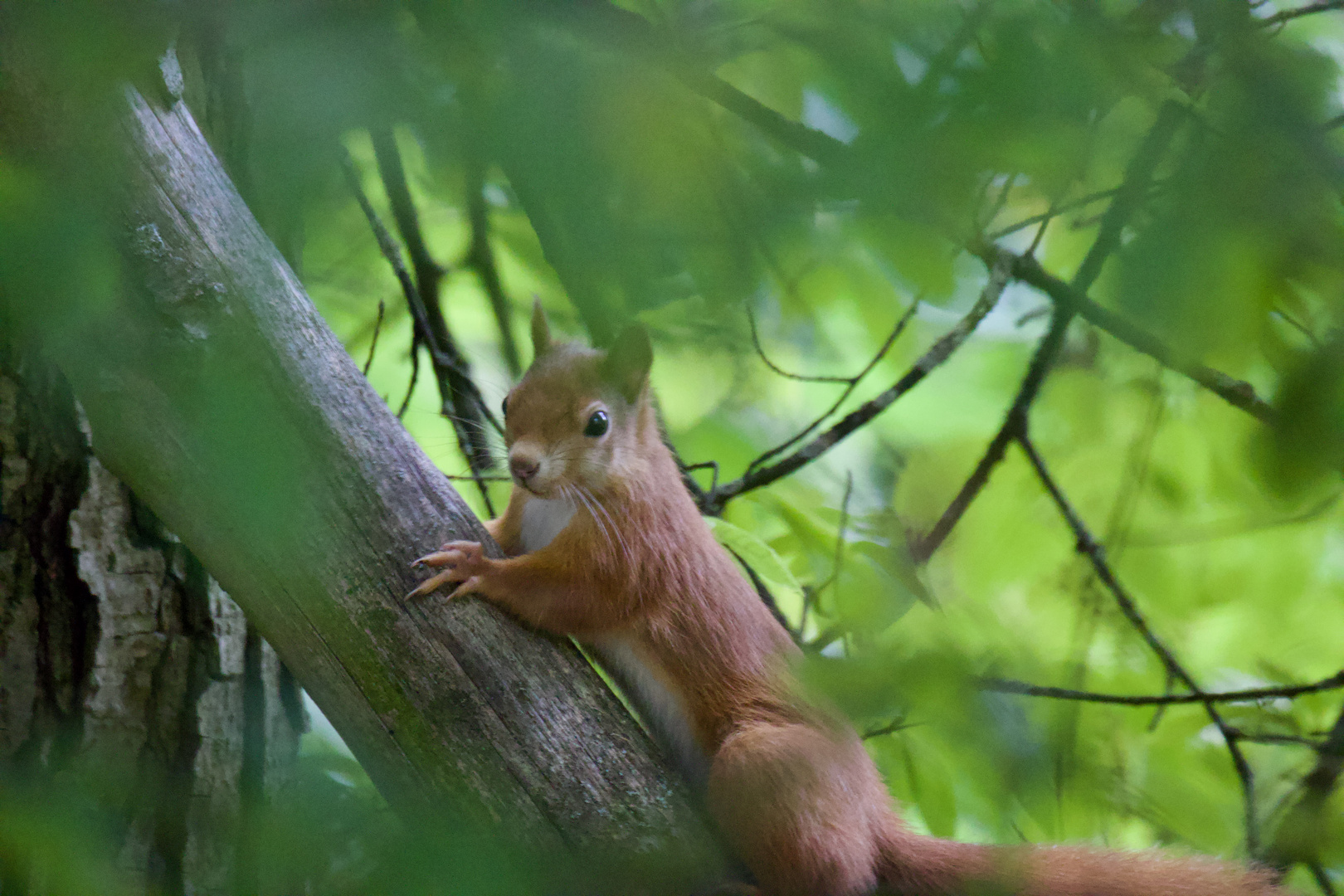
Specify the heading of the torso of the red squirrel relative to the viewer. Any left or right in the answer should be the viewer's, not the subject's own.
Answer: facing to the left of the viewer

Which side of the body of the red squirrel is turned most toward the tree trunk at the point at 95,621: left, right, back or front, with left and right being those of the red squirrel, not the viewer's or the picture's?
front
